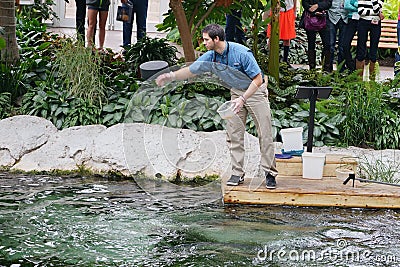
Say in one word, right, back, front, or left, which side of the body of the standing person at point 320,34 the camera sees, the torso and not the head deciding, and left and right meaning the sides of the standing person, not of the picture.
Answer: front

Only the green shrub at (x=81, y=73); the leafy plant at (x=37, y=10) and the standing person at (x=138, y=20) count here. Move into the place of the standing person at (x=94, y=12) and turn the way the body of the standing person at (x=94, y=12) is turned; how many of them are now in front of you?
1

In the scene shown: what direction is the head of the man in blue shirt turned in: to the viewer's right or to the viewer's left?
to the viewer's left

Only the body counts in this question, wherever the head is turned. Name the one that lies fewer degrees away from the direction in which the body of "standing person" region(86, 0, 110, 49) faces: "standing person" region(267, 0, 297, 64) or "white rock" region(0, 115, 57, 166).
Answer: the white rock

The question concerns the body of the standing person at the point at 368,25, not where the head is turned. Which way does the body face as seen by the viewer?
toward the camera

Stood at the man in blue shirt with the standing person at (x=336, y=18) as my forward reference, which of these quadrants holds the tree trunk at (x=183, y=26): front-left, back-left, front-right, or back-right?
front-left

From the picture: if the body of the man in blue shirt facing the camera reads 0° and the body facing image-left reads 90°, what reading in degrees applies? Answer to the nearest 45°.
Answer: approximately 45°

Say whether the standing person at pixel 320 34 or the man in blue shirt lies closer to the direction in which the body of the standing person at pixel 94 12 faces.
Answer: the man in blue shirt

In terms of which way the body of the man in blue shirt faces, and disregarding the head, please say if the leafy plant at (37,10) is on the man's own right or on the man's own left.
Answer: on the man's own right

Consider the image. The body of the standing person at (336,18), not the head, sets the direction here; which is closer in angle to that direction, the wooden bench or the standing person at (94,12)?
the standing person

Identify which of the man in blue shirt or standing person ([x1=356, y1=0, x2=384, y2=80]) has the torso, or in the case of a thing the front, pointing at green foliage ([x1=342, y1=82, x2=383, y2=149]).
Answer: the standing person

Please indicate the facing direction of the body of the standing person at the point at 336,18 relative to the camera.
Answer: toward the camera

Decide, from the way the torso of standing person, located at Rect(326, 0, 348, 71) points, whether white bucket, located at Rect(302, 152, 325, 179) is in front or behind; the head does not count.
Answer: in front

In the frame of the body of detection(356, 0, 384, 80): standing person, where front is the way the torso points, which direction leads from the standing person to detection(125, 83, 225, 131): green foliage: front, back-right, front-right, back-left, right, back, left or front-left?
front-right
